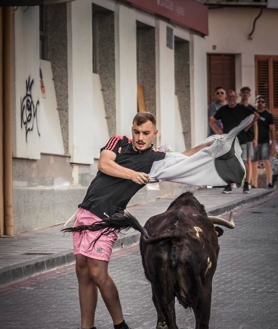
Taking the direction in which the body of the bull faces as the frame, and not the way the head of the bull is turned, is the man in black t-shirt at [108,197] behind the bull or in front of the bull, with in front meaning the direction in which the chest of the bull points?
in front

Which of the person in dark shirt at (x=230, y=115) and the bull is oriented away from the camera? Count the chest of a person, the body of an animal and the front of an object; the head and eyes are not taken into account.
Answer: the bull

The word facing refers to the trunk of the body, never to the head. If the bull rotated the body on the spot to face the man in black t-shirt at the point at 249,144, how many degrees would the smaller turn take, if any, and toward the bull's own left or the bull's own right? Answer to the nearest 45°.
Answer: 0° — it already faces them

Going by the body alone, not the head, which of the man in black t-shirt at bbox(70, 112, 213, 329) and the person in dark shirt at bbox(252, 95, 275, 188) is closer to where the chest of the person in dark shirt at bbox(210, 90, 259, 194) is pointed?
the man in black t-shirt

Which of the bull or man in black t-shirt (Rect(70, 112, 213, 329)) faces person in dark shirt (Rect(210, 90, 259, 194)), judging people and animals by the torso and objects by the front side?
the bull

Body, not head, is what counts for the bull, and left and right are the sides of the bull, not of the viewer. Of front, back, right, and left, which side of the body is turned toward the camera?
back

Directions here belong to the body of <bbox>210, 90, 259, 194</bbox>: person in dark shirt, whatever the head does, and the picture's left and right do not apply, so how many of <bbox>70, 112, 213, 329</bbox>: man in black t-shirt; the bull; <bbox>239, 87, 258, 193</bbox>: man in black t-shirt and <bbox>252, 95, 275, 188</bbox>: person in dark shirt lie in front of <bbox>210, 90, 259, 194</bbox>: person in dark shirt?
2

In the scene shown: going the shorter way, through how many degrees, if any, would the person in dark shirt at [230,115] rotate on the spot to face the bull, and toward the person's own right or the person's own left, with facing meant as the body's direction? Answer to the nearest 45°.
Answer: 0° — they already face it

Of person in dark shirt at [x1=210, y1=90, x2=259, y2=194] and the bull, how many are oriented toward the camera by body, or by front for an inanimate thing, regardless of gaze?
1

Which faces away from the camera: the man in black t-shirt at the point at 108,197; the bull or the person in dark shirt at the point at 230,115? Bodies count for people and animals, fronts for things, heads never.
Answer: the bull

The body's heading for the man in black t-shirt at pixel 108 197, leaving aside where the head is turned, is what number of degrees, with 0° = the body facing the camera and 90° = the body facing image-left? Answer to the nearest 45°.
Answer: approximately 315°

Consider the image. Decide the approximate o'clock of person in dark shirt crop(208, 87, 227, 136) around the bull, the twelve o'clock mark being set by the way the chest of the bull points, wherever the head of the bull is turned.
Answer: The person in dark shirt is roughly at 12 o'clock from the bull.

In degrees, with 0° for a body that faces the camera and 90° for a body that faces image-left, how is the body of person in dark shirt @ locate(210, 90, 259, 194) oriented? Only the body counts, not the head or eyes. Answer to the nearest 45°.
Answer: approximately 0°
